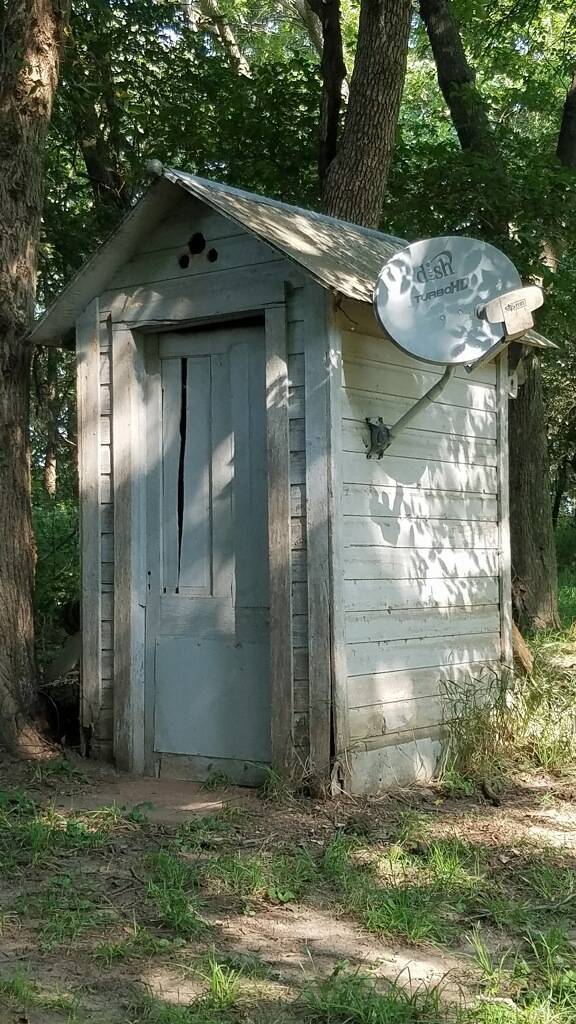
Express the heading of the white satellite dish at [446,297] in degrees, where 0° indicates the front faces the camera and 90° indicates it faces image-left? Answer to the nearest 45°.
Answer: approximately 315°

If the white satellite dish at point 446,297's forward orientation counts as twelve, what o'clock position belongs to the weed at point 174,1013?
The weed is roughly at 2 o'clock from the white satellite dish.

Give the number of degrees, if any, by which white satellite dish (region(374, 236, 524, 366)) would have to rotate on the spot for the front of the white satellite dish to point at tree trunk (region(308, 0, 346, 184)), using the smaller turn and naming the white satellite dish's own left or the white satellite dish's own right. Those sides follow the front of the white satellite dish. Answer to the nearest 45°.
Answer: approximately 135° to the white satellite dish's own left

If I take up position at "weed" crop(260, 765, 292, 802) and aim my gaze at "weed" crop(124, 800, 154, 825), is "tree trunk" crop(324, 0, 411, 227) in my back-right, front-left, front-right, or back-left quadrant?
back-right

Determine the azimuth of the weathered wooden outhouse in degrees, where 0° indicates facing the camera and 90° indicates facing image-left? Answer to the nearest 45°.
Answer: approximately 45°

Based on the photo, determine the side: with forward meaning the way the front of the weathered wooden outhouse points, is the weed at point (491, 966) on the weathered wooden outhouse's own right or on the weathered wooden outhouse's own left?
on the weathered wooden outhouse's own left
